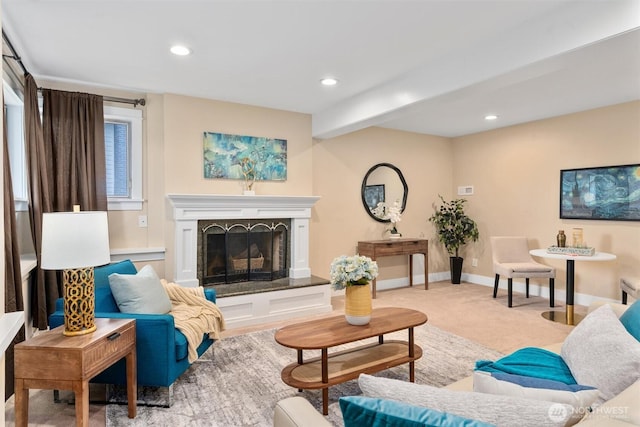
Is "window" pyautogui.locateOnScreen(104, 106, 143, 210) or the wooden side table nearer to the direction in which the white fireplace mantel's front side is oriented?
the wooden side table

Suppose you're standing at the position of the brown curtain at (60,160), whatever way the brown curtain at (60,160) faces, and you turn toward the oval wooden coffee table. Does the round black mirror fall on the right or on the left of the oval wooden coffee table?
left

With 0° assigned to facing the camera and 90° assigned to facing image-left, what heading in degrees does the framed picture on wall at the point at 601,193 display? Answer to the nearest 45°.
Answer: approximately 45°

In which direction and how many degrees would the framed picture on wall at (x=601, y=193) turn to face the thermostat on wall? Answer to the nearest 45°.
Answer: approximately 90° to its right

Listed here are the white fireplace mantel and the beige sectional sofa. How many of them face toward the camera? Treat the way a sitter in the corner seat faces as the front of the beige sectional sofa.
1

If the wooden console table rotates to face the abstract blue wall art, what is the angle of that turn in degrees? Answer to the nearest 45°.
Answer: approximately 90° to its right

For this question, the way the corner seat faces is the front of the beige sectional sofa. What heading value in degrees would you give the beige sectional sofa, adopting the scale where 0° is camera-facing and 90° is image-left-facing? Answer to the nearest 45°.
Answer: approximately 135°

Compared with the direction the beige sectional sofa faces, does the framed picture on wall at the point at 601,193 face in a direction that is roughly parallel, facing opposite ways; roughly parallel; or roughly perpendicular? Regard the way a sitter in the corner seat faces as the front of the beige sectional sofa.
roughly perpendicular
